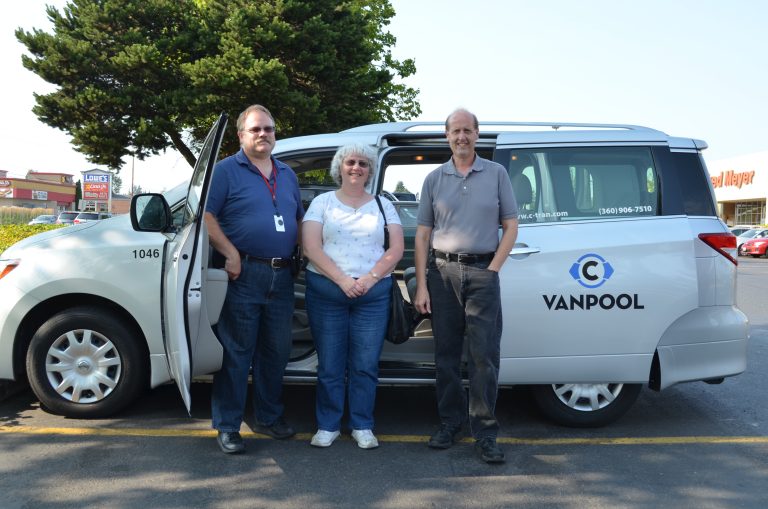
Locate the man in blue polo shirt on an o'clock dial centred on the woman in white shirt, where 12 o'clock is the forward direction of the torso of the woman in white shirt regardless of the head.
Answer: The man in blue polo shirt is roughly at 3 o'clock from the woman in white shirt.

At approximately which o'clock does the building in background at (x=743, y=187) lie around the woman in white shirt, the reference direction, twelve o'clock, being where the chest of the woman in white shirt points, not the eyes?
The building in background is roughly at 7 o'clock from the woman in white shirt.

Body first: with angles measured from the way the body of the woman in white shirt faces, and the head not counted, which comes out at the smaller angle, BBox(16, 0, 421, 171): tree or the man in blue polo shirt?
the man in blue polo shirt

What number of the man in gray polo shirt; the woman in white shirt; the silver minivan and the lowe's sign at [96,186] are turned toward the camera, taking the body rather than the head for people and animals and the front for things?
3

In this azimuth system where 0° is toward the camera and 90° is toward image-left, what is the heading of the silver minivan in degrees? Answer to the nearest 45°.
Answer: approximately 90°
